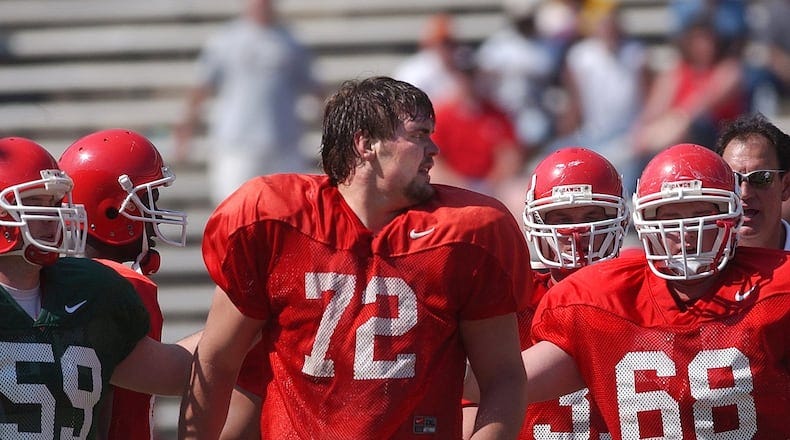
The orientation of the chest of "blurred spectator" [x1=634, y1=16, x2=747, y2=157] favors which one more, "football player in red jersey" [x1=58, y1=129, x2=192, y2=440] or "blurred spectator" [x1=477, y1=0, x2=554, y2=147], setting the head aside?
the football player in red jersey

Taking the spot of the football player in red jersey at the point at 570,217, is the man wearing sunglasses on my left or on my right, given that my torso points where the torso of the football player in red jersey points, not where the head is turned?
on my left

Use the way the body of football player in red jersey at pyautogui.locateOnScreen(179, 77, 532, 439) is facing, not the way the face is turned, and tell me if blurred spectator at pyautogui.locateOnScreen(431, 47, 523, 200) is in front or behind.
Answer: behind

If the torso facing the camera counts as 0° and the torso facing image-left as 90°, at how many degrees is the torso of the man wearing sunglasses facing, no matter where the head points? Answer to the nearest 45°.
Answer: approximately 45°

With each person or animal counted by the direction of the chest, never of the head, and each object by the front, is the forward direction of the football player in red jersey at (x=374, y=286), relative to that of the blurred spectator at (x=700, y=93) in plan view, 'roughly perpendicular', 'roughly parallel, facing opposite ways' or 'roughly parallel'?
roughly parallel

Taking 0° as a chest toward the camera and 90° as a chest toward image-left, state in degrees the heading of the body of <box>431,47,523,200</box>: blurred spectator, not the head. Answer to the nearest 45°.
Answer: approximately 0°

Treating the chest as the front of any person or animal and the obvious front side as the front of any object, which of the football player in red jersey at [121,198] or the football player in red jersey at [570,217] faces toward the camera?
the football player in red jersey at [570,217]

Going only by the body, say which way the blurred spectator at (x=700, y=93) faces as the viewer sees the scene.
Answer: toward the camera

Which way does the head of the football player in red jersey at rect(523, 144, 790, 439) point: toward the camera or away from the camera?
toward the camera

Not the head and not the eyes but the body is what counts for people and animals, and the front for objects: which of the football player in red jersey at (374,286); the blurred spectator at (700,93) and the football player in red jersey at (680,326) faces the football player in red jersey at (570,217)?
the blurred spectator

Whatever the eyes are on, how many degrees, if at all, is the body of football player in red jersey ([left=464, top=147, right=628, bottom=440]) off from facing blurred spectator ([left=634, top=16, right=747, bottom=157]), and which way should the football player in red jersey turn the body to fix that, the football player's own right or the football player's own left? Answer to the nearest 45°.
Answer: approximately 180°

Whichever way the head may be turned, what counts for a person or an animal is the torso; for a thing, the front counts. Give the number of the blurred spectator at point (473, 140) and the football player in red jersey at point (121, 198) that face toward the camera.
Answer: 1

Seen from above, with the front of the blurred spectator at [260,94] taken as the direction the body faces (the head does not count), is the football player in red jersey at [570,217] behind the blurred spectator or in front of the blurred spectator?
in front

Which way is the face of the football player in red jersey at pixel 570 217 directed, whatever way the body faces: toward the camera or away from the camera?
toward the camera

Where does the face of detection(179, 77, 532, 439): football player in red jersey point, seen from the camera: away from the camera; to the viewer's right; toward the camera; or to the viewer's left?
to the viewer's right
